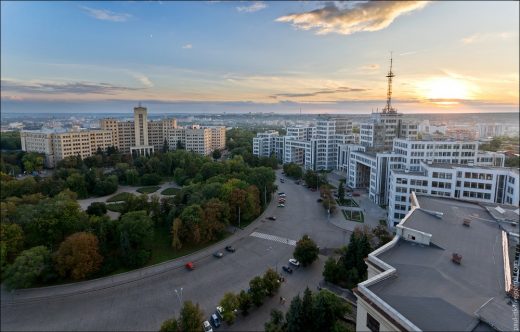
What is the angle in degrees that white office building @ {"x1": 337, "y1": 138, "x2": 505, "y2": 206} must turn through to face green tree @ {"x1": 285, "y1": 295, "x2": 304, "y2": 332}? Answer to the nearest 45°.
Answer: approximately 45° to its left

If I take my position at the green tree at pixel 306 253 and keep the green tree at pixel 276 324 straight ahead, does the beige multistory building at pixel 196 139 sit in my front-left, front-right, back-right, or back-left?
back-right

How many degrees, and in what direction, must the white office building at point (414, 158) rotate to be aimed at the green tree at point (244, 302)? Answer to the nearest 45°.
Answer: approximately 45° to its left

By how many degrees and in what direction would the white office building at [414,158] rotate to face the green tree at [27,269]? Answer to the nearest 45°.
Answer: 0° — it already faces it

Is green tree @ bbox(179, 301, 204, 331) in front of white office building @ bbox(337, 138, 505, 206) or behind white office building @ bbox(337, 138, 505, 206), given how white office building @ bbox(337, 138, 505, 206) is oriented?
in front

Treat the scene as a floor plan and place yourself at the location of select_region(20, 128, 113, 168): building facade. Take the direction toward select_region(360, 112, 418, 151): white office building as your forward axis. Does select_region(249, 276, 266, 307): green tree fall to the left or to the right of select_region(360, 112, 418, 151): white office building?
right

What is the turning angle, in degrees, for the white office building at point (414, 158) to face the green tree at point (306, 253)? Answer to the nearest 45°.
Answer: approximately 45° to its left

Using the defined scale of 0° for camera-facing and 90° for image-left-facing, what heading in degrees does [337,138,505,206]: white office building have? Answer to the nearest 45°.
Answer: approximately 45°

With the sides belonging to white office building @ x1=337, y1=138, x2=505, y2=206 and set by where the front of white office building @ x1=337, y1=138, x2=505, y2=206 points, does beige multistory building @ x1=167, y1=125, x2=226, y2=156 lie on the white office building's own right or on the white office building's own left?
on the white office building's own right

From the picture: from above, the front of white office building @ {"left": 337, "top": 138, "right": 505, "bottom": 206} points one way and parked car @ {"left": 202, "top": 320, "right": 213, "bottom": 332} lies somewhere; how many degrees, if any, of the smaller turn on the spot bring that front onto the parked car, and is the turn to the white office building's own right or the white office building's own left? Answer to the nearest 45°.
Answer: approximately 45° to the white office building's own left
